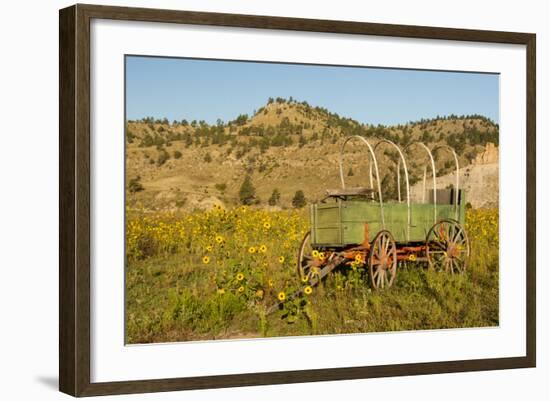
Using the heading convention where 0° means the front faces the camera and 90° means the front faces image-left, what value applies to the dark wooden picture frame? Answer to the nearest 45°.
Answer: approximately 315°
